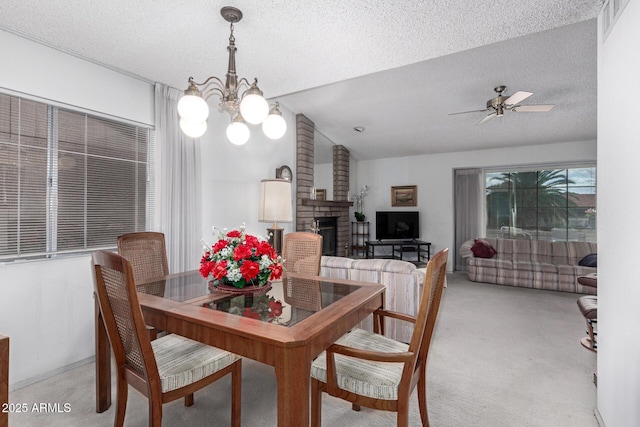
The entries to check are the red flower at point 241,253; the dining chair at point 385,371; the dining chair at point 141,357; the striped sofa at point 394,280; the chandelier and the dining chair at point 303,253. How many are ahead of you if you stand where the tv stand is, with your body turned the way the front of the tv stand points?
6

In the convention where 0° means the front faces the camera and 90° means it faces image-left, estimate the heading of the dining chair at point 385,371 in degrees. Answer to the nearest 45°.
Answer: approximately 135°

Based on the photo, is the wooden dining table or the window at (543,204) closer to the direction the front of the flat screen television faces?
the wooden dining table

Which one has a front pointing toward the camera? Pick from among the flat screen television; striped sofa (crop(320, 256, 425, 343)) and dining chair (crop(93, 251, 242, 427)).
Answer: the flat screen television

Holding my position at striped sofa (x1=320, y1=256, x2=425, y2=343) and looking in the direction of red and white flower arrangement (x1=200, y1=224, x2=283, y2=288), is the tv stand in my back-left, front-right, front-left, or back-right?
back-right

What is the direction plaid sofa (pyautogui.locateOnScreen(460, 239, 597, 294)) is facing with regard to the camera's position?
facing the viewer and to the left of the viewer

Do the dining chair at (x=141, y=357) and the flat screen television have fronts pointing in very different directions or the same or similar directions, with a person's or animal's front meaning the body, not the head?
very different directions

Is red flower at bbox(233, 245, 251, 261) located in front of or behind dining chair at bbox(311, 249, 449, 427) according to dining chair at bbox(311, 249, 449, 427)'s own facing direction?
in front

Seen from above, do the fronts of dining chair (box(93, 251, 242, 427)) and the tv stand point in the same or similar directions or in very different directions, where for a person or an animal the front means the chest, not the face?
very different directions

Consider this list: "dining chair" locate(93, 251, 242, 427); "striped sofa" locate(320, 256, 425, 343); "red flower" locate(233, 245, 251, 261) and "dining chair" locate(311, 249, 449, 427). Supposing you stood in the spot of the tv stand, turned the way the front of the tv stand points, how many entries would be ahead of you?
4

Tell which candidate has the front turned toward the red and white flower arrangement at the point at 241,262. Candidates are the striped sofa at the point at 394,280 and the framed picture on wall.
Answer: the framed picture on wall

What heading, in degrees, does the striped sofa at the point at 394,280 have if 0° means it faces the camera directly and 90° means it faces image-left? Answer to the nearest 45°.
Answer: approximately 225°

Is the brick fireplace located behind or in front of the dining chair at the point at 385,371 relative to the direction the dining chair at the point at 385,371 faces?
in front

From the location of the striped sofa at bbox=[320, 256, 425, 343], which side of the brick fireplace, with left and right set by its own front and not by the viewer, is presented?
front

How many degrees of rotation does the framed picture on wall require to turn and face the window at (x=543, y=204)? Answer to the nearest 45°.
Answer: approximately 90° to its left

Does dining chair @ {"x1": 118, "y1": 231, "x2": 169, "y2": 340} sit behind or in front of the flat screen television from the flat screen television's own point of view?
in front
